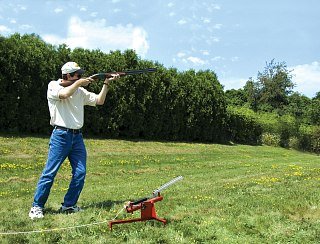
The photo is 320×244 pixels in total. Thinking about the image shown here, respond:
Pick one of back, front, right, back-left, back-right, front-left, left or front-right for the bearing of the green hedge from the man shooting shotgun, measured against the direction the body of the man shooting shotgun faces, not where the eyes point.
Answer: back-left

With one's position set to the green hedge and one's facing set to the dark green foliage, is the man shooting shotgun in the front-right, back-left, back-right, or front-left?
back-right

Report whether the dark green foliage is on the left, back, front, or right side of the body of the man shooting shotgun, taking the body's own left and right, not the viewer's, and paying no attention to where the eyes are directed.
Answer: left

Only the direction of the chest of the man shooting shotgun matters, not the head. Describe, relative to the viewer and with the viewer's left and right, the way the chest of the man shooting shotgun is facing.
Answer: facing the viewer and to the right of the viewer

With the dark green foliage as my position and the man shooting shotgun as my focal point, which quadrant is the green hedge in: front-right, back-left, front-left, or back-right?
front-right

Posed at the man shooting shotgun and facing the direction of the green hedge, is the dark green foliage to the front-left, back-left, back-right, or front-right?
front-right
